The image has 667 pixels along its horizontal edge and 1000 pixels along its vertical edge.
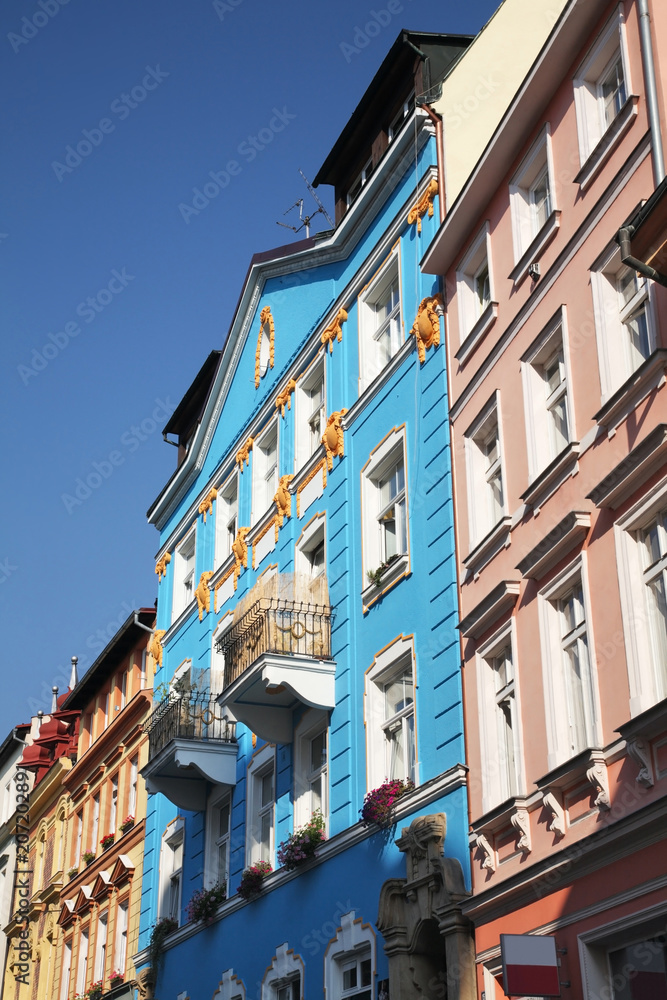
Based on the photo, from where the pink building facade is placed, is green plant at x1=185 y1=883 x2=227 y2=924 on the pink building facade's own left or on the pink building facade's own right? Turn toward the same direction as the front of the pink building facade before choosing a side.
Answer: on the pink building facade's own right

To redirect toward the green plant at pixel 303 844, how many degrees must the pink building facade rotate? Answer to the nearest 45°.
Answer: approximately 90° to its right

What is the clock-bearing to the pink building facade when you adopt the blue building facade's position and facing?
The pink building facade is roughly at 10 o'clock from the blue building facade.

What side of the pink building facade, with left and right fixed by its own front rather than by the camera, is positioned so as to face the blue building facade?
right

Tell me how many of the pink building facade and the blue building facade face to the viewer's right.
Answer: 0

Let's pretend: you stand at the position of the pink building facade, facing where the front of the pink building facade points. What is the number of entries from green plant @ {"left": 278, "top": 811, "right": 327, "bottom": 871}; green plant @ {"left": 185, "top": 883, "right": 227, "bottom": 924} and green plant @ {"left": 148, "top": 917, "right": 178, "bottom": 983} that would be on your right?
3

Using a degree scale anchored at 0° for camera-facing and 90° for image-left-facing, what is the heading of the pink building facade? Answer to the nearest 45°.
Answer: approximately 45°

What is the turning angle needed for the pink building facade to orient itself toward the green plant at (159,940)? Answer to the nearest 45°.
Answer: approximately 90° to its right
